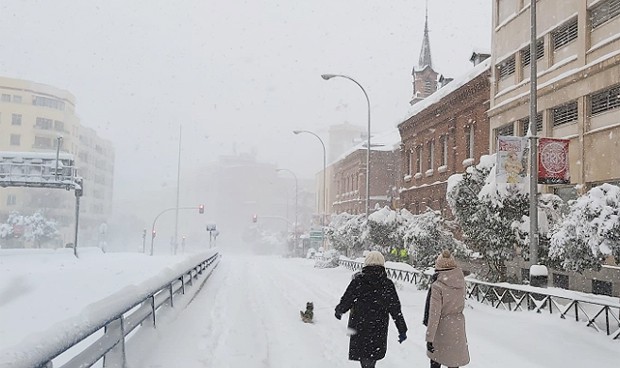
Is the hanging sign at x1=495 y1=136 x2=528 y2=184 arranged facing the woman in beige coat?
yes

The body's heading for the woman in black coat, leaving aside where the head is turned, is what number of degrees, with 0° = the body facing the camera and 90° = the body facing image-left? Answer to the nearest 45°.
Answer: approximately 180°

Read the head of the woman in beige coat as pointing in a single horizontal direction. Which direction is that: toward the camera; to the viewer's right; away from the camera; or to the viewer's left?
away from the camera

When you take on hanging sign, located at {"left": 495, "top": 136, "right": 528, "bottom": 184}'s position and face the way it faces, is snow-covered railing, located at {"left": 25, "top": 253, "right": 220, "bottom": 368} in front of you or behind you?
in front

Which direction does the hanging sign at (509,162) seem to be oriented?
toward the camera

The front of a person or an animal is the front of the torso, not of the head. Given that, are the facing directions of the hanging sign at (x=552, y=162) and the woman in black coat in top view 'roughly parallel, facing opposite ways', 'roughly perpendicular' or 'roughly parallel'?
roughly parallel, facing opposite ways

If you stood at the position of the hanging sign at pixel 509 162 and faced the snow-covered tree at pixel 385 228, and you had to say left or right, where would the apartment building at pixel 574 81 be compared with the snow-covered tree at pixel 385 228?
right

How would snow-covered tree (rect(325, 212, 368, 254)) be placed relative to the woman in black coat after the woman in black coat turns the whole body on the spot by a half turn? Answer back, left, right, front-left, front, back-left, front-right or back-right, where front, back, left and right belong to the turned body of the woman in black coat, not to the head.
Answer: back

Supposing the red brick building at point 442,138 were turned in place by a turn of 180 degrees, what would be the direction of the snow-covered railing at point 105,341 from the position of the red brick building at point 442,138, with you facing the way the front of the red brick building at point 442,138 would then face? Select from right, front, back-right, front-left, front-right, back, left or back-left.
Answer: back-right

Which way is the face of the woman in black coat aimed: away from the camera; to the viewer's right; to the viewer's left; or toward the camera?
away from the camera

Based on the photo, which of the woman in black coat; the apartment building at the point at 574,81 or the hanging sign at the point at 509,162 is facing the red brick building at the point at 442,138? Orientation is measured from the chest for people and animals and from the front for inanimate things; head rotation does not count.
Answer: the woman in black coat

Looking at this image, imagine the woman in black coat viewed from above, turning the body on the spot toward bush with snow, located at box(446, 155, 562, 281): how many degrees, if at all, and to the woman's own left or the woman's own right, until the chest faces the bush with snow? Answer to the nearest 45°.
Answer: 0° — they already face it

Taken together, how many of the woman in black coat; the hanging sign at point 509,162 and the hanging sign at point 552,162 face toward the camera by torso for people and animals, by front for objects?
2

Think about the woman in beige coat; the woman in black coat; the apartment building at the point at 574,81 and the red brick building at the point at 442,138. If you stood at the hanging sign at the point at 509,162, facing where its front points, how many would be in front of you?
2

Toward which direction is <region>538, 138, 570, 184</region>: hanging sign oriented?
toward the camera

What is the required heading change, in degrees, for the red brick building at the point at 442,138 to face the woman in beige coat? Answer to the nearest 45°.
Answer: approximately 45° to its left

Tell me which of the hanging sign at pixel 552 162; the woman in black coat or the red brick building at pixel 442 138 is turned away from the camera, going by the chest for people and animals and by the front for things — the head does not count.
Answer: the woman in black coat

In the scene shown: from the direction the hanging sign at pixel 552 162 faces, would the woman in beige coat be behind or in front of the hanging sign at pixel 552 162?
in front

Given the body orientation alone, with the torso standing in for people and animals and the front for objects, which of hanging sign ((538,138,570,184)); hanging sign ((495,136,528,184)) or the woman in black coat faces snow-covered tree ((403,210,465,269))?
the woman in black coat
